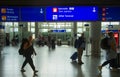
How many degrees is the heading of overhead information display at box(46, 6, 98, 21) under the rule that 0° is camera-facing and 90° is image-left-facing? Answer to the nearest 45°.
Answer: approximately 0°

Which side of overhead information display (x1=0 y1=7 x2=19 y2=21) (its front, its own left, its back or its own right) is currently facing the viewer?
front

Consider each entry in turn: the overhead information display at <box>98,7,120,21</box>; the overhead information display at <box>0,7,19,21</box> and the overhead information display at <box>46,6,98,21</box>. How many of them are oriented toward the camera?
3

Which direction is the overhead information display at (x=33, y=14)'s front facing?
toward the camera

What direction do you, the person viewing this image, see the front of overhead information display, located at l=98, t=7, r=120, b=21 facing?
facing the viewer

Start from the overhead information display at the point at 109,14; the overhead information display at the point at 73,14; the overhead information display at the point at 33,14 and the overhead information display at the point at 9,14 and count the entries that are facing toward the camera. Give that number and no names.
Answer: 4

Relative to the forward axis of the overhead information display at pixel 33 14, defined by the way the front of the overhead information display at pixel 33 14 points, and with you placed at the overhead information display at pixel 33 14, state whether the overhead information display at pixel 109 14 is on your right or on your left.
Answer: on your left
